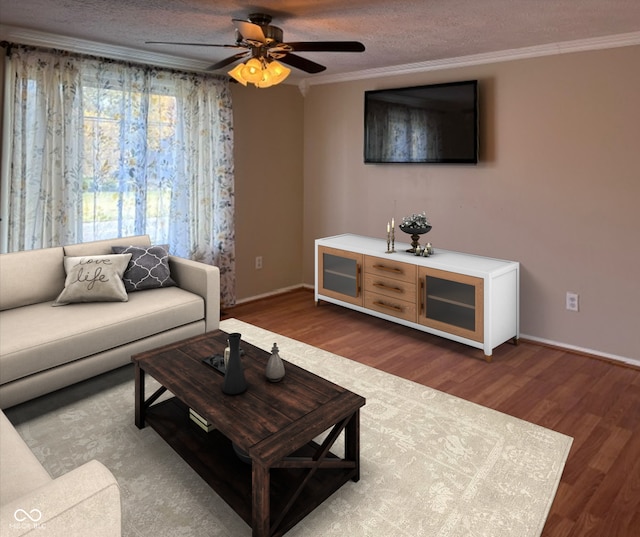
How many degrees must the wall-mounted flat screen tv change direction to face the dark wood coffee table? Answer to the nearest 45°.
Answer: approximately 45° to its left

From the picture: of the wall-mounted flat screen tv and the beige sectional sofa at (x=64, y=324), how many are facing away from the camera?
0

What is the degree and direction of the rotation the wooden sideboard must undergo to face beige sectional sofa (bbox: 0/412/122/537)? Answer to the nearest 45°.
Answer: approximately 45° to its left

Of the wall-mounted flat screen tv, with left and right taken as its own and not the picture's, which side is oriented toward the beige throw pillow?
front

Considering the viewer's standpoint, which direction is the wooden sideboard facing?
facing the viewer and to the left of the viewer

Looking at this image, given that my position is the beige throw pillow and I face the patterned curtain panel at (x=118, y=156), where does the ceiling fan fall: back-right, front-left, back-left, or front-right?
back-right

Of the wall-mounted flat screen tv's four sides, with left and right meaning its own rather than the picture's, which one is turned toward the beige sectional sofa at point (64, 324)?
front

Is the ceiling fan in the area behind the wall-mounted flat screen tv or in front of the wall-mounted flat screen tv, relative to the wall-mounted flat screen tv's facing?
in front

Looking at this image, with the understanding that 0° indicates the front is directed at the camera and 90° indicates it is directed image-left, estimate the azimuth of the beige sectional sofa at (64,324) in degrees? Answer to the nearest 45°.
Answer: approximately 315°
